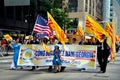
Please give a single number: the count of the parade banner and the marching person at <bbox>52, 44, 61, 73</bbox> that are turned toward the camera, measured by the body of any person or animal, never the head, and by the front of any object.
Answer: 2

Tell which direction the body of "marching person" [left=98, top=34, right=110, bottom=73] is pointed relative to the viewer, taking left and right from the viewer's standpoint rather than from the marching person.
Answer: facing the viewer and to the left of the viewer

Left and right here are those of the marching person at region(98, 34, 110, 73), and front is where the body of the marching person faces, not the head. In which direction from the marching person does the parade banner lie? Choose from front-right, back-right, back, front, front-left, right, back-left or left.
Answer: front-right

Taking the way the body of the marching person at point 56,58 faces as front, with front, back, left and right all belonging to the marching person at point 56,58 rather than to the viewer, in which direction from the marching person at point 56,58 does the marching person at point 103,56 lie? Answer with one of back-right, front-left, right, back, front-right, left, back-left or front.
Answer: left

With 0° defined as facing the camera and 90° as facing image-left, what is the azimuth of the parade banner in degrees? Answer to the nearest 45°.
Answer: approximately 0°

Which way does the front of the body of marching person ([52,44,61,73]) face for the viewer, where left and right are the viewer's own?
facing the viewer

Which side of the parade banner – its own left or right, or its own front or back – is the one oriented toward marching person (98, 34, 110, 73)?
left

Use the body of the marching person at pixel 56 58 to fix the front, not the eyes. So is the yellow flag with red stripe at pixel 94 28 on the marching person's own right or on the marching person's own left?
on the marching person's own left
